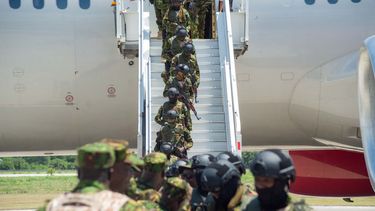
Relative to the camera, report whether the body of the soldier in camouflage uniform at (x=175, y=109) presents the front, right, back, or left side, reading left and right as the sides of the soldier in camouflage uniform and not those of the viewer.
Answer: front

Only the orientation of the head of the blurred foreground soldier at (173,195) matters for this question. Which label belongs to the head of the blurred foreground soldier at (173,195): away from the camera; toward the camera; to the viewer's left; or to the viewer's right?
away from the camera

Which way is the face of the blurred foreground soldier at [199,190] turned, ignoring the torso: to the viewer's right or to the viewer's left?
to the viewer's left

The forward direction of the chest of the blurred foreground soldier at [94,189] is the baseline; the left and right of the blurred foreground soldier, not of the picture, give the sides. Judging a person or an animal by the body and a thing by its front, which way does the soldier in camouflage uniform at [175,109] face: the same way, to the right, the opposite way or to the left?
the opposite way

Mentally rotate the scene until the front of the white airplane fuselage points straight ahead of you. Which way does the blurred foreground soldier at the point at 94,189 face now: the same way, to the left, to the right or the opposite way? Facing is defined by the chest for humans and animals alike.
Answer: to the right

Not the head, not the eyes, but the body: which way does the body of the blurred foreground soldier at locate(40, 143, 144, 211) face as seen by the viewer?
away from the camera

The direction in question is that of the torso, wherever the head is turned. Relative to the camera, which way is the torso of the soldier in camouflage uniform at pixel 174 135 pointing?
toward the camera

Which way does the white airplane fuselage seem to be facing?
to the viewer's left

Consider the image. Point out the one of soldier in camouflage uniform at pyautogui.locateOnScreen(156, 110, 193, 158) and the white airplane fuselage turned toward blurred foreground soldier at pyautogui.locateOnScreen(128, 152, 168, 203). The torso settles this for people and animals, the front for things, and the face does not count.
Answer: the soldier in camouflage uniform

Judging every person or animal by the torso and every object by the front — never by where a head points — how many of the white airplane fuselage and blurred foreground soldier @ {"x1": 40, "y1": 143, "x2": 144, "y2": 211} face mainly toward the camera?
0

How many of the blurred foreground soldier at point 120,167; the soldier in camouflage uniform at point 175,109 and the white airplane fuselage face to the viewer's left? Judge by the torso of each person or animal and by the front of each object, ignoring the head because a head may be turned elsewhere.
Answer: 1

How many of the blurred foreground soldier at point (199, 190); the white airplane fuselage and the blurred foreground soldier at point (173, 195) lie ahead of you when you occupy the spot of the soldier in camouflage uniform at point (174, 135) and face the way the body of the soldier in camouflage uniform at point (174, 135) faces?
2
